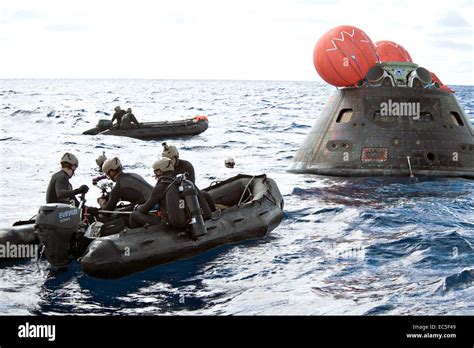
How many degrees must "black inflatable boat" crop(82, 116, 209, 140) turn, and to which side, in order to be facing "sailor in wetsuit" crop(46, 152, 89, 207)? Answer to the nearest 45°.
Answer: approximately 90° to its right

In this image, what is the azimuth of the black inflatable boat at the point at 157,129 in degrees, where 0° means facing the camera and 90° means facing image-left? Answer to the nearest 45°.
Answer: approximately 270°

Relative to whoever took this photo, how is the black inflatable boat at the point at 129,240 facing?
facing away from the viewer and to the right of the viewer

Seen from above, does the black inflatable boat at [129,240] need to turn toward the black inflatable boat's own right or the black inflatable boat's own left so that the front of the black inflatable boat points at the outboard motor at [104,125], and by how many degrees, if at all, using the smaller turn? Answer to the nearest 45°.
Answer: approximately 45° to the black inflatable boat's own left

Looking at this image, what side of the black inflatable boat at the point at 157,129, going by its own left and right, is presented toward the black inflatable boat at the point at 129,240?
right

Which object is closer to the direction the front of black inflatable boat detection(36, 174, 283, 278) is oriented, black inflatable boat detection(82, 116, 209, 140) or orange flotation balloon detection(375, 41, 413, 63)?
the orange flotation balloon

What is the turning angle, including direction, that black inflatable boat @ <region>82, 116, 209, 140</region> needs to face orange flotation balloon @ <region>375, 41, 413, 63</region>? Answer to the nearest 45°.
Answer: approximately 45° to its right

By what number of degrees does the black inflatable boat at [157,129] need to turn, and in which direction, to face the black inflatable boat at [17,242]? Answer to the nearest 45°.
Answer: approximately 90° to its right

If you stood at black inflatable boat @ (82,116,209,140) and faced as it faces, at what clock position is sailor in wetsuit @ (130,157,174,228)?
The sailor in wetsuit is roughly at 3 o'clock from the black inflatable boat.
